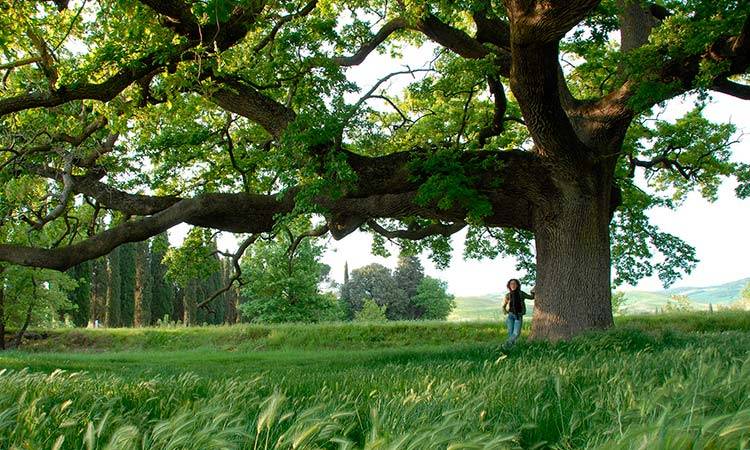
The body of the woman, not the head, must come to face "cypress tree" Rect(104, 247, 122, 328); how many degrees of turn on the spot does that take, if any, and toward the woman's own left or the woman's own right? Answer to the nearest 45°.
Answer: approximately 135° to the woman's own right

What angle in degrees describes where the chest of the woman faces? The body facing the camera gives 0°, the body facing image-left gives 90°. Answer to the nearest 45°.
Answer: approximately 0°
